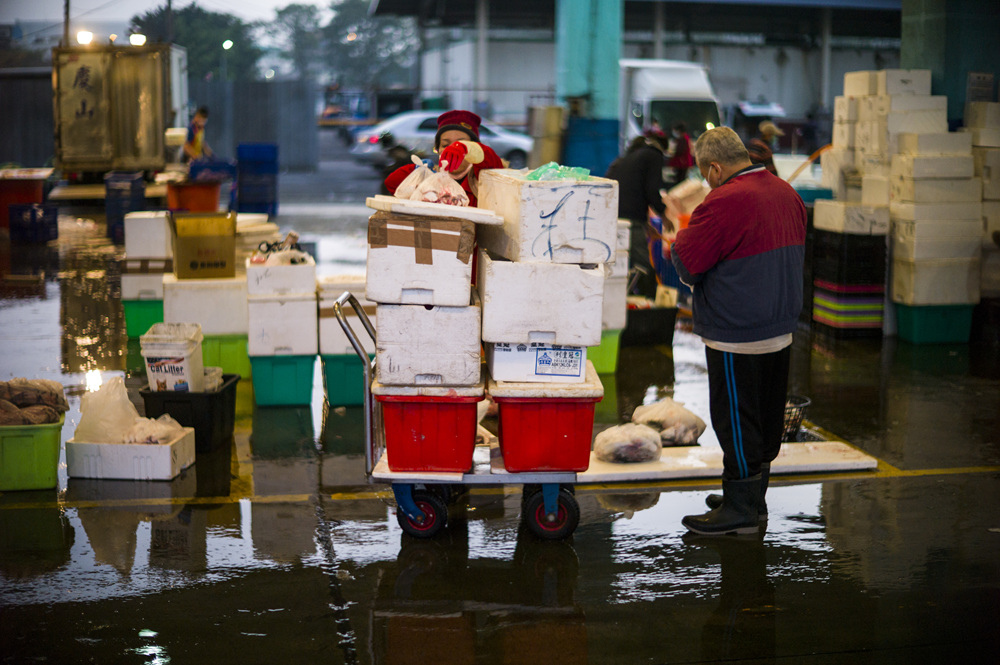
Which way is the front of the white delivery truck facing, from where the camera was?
facing the viewer and to the right of the viewer

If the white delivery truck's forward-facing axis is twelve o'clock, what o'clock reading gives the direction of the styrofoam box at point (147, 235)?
The styrofoam box is roughly at 2 o'clock from the white delivery truck.

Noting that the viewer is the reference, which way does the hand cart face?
facing to the right of the viewer

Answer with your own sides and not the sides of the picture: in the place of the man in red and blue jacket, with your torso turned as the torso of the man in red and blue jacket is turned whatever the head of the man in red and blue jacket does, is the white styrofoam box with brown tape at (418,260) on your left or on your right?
on your left

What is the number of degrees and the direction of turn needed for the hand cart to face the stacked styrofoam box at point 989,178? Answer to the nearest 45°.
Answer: approximately 45° to its left
